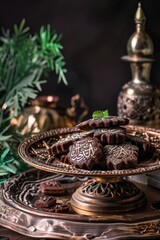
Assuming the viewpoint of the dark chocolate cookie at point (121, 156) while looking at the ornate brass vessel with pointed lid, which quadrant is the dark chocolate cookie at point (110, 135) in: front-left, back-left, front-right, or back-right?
front-left

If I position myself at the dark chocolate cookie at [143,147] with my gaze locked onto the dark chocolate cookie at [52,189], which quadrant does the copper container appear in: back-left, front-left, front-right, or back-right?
front-right
